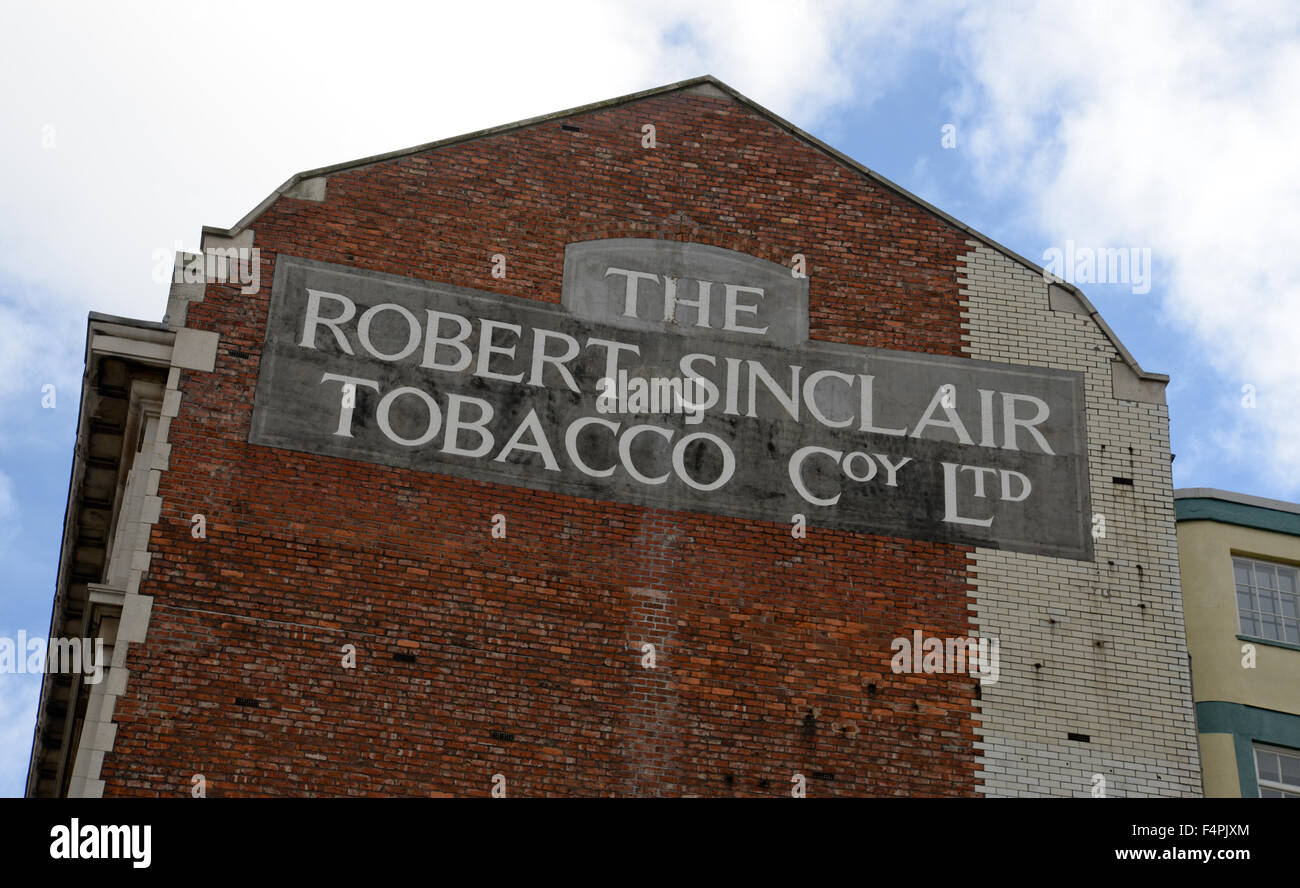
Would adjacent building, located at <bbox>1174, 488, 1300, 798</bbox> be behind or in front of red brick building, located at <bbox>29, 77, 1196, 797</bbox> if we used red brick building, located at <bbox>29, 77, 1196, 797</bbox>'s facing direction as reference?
behind
